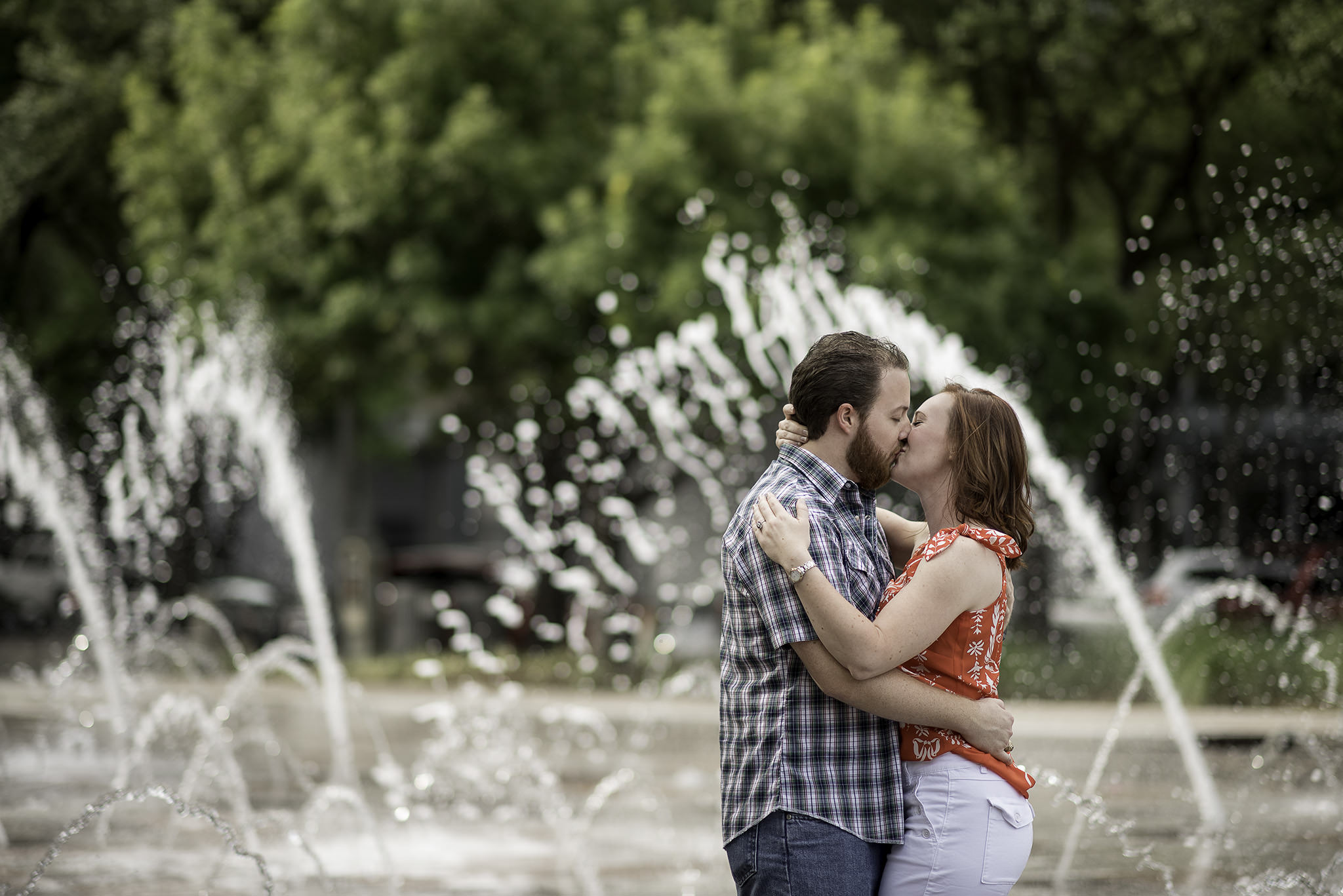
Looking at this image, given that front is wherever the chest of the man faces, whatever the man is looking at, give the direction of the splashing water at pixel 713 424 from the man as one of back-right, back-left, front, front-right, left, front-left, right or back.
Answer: left

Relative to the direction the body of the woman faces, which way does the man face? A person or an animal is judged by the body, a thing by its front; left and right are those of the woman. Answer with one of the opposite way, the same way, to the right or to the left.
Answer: the opposite way

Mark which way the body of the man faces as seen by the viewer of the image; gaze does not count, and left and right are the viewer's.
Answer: facing to the right of the viewer

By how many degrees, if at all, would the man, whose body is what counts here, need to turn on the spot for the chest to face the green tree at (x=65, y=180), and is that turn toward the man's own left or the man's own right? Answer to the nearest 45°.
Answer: approximately 135° to the man's own left

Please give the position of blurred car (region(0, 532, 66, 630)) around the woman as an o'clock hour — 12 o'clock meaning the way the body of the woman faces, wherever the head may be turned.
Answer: The blurred car is roughly at 2 o'clock from the woman.

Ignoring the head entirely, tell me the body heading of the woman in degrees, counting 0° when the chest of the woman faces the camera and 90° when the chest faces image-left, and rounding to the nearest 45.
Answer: approximately 90°

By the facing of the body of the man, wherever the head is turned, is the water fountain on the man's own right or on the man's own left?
on the man's own left

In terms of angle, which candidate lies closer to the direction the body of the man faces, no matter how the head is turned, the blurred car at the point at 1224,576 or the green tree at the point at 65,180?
the blurred car

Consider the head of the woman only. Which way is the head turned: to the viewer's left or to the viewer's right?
to the viewer's left

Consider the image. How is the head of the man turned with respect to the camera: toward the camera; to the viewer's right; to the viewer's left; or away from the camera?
to the viewer's right

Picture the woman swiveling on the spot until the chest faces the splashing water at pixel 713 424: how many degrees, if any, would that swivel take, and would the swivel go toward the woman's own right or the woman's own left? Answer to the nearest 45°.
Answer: approximately 90° to the woman's own right
